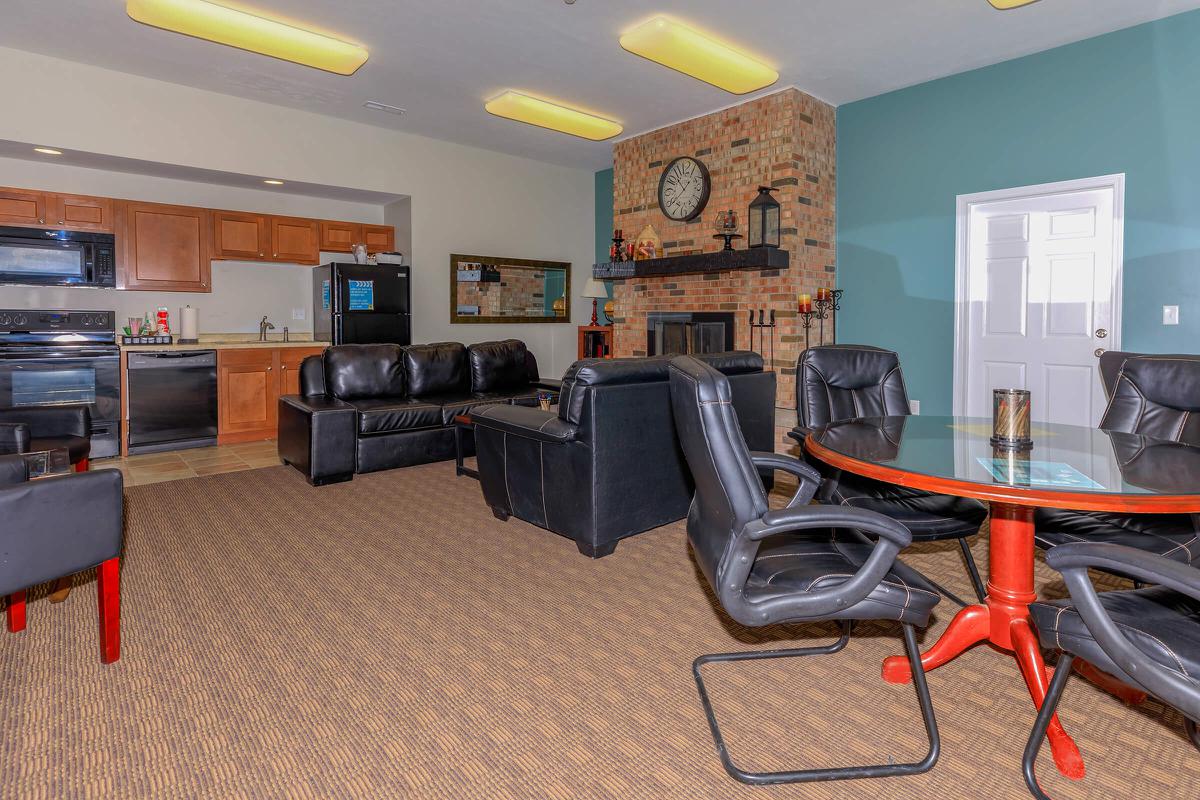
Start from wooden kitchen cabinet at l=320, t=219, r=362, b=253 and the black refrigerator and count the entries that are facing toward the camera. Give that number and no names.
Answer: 2

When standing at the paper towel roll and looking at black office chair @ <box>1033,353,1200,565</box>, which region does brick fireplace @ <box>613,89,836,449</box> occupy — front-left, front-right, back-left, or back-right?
front-left

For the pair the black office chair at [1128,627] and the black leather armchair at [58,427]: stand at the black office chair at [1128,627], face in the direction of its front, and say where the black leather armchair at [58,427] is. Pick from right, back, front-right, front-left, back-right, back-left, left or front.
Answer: front-left

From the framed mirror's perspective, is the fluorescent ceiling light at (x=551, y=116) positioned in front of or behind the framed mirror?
in front

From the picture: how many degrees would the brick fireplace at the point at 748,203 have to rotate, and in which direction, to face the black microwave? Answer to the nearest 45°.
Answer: approximately 45° to its right

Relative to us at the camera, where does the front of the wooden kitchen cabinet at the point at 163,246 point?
facing the viewer

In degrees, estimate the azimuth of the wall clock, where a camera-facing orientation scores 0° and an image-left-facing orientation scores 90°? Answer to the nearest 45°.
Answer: approximately 45°

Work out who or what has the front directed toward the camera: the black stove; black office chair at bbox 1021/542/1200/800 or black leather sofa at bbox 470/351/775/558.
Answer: the black stove

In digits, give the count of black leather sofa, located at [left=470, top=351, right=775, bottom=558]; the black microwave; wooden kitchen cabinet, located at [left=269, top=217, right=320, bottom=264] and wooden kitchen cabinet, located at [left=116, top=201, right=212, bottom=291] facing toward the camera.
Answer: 3

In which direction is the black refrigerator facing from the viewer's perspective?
toward the camera

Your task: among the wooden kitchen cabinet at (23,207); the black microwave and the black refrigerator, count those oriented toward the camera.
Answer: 3

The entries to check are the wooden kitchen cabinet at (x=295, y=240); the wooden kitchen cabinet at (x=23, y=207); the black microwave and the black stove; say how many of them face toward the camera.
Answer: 4

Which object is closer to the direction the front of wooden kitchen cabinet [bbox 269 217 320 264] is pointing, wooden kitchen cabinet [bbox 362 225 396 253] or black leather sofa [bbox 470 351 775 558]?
the black leather sofa
